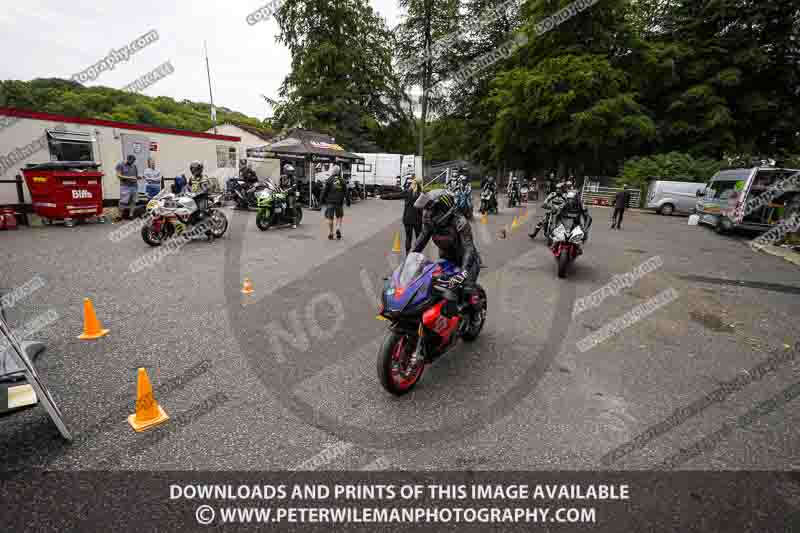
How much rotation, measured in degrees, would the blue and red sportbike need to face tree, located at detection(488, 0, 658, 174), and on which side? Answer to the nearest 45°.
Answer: approximately 135° to its right

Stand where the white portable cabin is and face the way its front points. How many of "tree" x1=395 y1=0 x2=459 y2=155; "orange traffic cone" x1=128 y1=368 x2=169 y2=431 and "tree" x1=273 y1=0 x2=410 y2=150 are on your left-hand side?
2

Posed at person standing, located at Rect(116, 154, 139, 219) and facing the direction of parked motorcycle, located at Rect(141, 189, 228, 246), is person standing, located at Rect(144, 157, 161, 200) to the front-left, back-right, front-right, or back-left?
back-left

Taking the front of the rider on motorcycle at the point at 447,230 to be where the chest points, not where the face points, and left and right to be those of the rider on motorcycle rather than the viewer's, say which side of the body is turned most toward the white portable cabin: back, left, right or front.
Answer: right

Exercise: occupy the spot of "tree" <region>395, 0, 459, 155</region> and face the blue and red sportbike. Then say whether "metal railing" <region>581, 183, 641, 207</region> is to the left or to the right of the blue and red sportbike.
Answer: left

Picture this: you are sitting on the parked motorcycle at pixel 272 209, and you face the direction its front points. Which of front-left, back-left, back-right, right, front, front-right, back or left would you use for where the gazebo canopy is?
back-right

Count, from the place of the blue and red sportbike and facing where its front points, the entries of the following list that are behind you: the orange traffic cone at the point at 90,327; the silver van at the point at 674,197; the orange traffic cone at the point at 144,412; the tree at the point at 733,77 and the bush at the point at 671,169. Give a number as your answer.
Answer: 3

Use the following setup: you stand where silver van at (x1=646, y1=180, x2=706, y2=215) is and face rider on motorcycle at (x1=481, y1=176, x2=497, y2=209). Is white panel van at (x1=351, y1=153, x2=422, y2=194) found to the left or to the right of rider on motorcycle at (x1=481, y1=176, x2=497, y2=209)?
right

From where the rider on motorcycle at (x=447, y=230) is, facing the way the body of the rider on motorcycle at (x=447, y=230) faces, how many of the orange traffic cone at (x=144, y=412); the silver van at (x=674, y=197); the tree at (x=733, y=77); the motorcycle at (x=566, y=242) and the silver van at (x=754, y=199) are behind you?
4

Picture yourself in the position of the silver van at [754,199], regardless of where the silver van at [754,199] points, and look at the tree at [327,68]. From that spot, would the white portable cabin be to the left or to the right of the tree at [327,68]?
left

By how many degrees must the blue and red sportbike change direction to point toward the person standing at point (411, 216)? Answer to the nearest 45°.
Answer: approximately 135° to its right

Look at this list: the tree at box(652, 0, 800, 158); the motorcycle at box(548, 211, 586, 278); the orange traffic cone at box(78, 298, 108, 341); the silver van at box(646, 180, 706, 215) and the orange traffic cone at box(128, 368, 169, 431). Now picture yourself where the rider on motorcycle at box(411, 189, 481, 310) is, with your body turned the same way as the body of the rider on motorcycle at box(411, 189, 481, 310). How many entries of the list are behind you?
3

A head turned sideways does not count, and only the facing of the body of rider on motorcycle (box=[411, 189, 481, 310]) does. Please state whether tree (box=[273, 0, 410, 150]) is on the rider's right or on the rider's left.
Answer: on the rider's right
